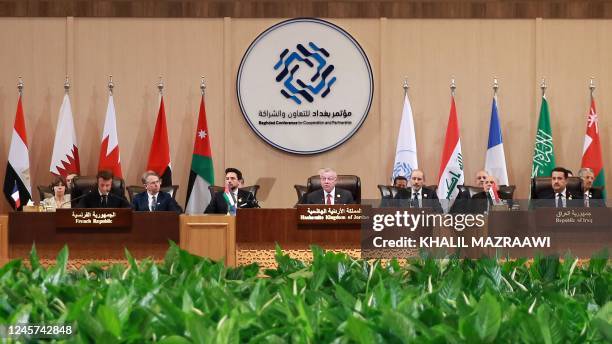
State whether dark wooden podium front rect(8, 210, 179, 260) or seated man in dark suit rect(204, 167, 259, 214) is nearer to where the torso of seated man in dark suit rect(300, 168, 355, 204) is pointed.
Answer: the dark wooden podium front

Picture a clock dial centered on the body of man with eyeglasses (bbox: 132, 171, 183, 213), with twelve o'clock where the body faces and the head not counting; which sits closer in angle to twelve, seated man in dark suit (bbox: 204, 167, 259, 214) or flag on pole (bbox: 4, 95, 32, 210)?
the seated man in dark suit

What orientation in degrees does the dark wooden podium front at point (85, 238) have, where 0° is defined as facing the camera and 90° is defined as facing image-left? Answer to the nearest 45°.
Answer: approximately 0°

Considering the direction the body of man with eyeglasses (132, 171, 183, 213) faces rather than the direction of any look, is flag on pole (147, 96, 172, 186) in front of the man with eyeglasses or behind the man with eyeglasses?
behind

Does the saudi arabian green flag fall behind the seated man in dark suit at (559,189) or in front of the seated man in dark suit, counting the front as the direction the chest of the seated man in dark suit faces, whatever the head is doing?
behind

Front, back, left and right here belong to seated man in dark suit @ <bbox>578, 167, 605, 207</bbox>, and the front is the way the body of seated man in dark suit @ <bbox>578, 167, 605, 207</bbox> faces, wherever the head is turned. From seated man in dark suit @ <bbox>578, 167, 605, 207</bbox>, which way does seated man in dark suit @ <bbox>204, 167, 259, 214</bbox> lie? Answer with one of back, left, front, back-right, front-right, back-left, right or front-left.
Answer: front-right

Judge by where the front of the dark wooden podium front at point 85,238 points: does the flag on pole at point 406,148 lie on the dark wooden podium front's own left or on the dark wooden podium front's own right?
on the dark wooden podium front's own left

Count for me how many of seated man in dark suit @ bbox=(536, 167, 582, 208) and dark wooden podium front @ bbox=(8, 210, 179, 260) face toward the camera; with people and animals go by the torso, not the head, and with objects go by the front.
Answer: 2
